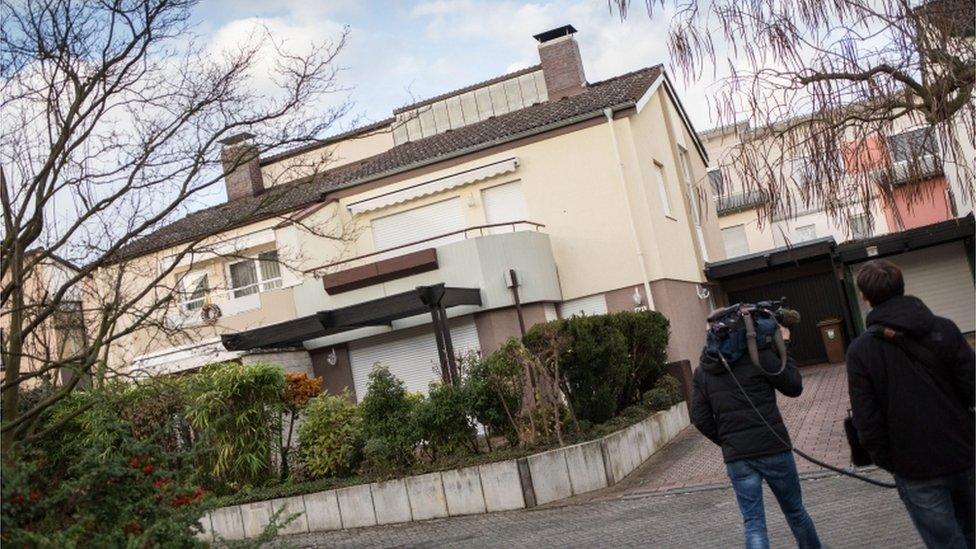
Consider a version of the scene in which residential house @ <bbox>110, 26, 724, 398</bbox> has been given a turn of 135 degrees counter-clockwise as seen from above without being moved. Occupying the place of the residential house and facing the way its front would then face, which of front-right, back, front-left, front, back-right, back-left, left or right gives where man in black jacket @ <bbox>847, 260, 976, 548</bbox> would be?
right

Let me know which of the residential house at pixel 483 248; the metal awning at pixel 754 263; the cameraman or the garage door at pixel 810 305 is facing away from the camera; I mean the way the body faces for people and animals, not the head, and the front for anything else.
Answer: the cameraman

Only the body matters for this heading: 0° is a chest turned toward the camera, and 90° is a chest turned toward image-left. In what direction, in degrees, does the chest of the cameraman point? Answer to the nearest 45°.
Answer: approximately 180°

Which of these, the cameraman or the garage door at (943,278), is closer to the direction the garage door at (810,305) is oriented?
the cameraman

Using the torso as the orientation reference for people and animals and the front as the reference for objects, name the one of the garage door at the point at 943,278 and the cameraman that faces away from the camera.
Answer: the cameraman

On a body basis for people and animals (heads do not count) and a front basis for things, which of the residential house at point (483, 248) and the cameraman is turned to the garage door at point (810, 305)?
the cameraman

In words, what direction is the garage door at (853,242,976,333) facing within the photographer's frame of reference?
facing the viewer and to the left of the viewer
